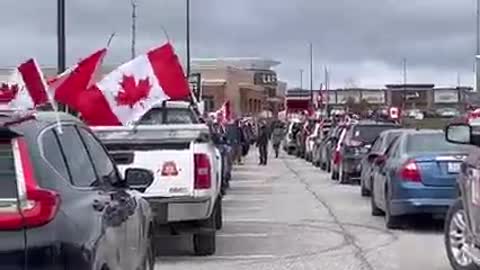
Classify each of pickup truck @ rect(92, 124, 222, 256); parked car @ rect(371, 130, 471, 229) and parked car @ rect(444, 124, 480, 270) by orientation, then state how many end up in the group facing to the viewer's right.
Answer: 0

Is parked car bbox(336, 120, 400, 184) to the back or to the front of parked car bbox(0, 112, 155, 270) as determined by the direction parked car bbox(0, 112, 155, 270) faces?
to the front

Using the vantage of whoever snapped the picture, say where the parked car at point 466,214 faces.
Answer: facing away from the viewer and to the left of the viewer

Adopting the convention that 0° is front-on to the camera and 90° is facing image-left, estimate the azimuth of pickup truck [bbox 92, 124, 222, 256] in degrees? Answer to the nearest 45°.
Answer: approximately 180°

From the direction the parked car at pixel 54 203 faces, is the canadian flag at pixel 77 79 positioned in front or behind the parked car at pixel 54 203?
in front

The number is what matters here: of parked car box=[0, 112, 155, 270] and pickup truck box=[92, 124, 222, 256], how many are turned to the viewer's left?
0

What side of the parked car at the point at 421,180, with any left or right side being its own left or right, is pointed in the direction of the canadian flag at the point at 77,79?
left

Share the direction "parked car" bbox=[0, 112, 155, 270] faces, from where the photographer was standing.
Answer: facing away from the viewer and to the right of the viewer
